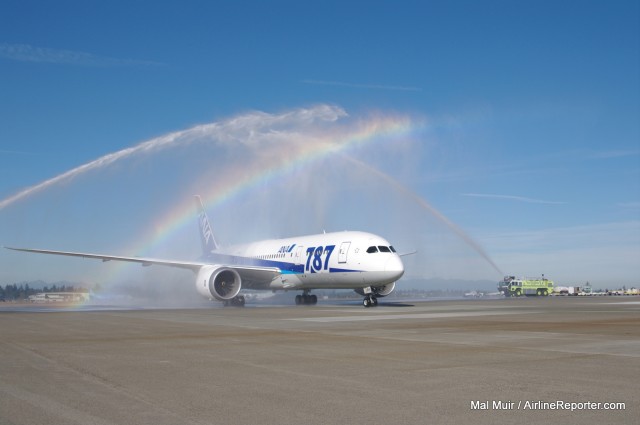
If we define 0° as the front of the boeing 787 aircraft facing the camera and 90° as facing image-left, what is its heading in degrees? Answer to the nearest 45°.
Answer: approximately 315°
